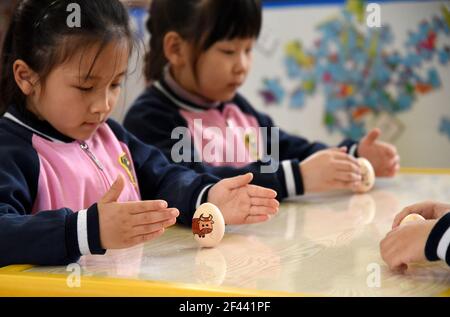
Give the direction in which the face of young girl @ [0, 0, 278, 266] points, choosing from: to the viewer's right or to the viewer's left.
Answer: to the viewer's right

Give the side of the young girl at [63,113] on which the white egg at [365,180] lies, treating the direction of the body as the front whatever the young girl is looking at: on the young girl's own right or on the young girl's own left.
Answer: on the young girl's own left

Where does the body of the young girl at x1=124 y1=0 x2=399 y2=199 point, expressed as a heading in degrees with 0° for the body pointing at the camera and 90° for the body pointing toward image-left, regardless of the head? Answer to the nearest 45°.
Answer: approximately 315°

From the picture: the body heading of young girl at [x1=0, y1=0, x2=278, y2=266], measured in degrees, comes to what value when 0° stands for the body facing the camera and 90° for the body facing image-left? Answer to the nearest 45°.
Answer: approximately 315°
